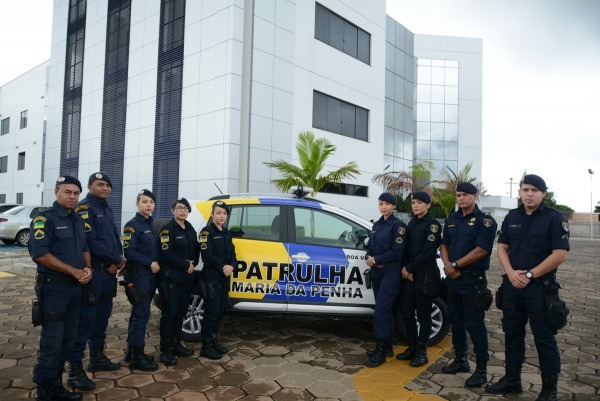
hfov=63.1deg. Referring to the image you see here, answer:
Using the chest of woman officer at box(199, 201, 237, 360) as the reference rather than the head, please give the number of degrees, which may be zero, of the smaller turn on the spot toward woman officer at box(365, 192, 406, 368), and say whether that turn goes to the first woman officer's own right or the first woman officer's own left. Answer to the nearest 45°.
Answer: approximately 45° to the first woman officer's own left

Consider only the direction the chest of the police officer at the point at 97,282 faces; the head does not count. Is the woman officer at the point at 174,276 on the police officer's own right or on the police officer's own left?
on the police officer's own left

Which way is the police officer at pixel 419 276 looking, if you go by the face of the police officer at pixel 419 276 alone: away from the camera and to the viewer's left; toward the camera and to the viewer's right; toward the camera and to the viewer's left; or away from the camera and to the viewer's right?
toward the camera and to the viewer's left

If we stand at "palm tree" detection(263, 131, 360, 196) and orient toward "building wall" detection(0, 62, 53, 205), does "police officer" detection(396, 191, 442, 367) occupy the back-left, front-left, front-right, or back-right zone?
back-left

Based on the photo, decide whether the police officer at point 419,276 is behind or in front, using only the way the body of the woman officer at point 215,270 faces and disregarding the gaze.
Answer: in front

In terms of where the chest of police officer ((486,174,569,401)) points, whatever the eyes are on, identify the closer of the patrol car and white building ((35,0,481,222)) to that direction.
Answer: the patrol car

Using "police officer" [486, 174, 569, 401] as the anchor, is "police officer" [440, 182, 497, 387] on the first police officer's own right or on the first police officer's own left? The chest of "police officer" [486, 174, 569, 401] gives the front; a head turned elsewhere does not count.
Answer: on the first police officer's own right

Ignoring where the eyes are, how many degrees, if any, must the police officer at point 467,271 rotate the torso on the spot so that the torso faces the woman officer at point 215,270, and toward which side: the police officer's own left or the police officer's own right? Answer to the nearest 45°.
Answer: approximately 45° to the police officer's own right
